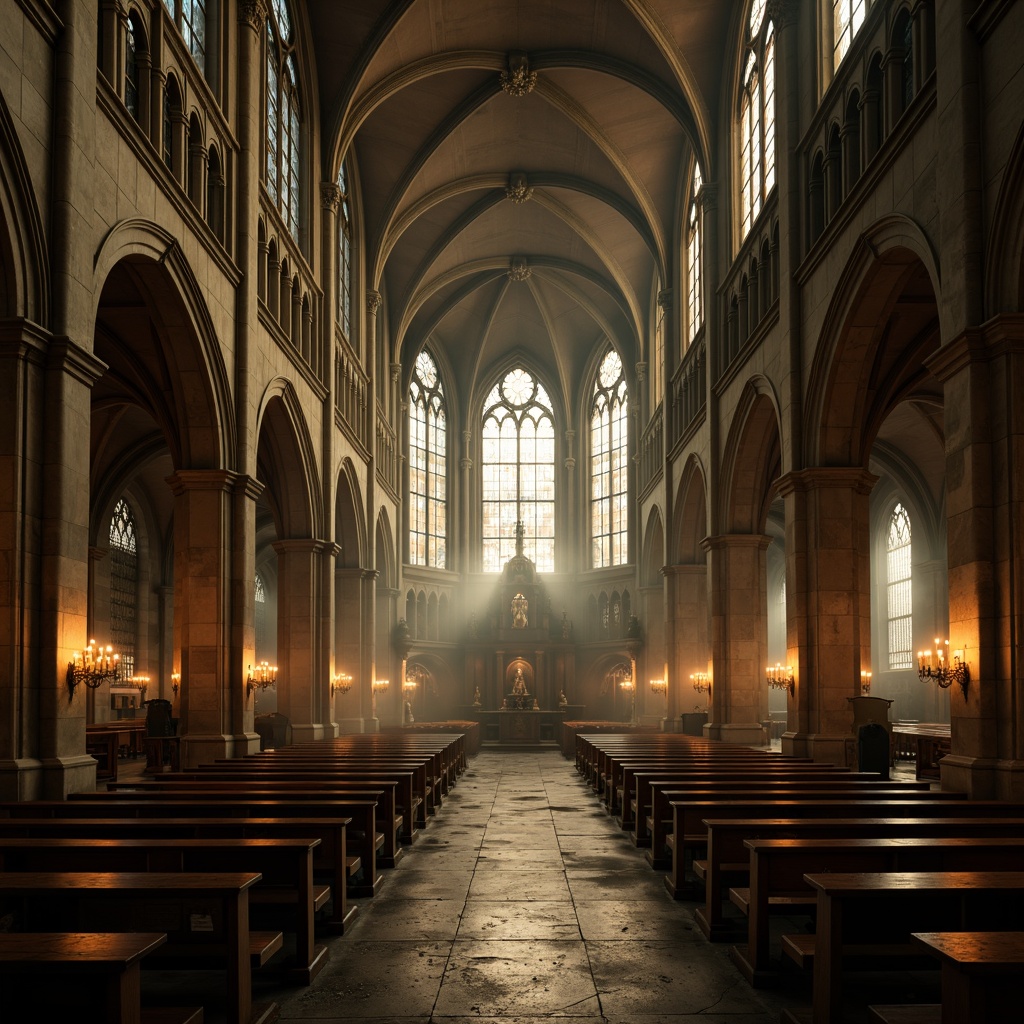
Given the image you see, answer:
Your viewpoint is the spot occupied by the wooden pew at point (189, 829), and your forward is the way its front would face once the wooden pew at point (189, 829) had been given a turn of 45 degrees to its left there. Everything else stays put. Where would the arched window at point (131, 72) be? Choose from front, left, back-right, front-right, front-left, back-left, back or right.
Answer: front-right

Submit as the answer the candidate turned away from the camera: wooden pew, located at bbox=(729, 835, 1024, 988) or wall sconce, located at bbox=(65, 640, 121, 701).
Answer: the wooden pew

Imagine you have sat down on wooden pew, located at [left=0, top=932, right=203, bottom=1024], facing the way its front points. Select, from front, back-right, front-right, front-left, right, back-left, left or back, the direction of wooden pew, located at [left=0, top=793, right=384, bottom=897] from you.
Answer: front

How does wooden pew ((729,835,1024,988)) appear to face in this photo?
away from the camera

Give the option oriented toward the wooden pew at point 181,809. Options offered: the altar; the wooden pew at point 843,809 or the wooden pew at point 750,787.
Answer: the altar

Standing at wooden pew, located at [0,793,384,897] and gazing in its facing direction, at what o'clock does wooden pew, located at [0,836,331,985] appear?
wooden pew, located at [0,836,331,985] is roughly at 6 o'clock from wooden pew, located at [0,793,384,897].

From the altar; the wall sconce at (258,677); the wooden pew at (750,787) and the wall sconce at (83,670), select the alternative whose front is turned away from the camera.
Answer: the wooden pew

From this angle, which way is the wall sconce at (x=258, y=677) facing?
to the viewer's right

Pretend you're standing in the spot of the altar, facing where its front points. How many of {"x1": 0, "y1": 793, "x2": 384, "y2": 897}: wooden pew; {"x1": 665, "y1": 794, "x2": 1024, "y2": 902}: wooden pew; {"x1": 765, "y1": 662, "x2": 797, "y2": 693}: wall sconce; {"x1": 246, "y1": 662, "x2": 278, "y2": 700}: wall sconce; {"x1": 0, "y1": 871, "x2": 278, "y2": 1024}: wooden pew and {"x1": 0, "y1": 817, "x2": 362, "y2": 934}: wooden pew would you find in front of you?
6

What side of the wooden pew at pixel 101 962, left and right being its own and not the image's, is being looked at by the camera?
back

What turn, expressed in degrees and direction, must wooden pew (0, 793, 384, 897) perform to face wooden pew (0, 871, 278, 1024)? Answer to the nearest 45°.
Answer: approximately 180°

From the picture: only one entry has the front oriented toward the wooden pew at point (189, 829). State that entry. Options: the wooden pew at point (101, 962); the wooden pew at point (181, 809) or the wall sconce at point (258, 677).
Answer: the wooden pew at point (101, 962)

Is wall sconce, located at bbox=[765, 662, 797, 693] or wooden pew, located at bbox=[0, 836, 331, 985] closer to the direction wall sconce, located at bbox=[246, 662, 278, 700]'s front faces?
the wall sconce

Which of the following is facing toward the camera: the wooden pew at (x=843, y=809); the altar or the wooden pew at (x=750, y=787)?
the altar

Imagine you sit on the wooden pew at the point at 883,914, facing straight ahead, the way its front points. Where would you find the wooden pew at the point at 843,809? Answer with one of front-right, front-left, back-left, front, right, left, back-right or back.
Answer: front

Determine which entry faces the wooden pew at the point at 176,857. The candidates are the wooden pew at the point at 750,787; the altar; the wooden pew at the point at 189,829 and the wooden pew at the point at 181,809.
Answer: the altar

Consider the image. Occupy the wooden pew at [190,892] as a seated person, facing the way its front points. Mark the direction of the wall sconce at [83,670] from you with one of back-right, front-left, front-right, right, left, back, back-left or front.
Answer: front

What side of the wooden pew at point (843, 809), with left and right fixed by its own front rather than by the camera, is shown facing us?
back
